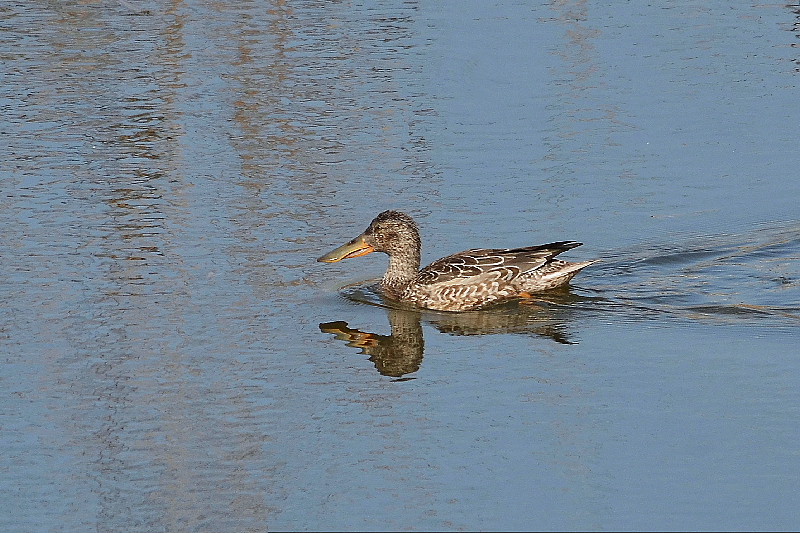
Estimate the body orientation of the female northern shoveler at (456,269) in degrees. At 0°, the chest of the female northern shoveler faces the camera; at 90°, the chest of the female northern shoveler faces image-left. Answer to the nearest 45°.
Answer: approximately 90°
